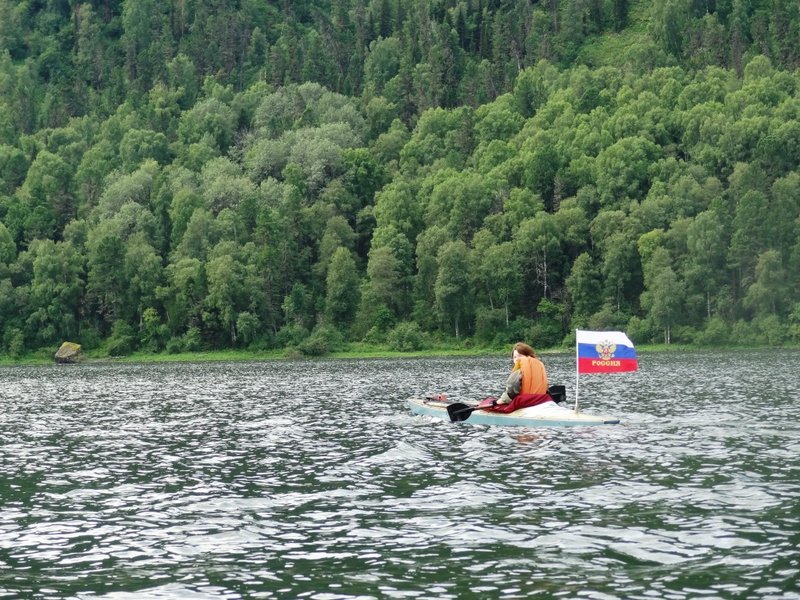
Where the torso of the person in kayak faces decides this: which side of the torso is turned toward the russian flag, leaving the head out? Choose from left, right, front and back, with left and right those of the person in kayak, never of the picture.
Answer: back

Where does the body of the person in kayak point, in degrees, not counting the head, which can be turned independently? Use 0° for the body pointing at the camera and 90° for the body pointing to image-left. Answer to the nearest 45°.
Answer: approximately 90°
